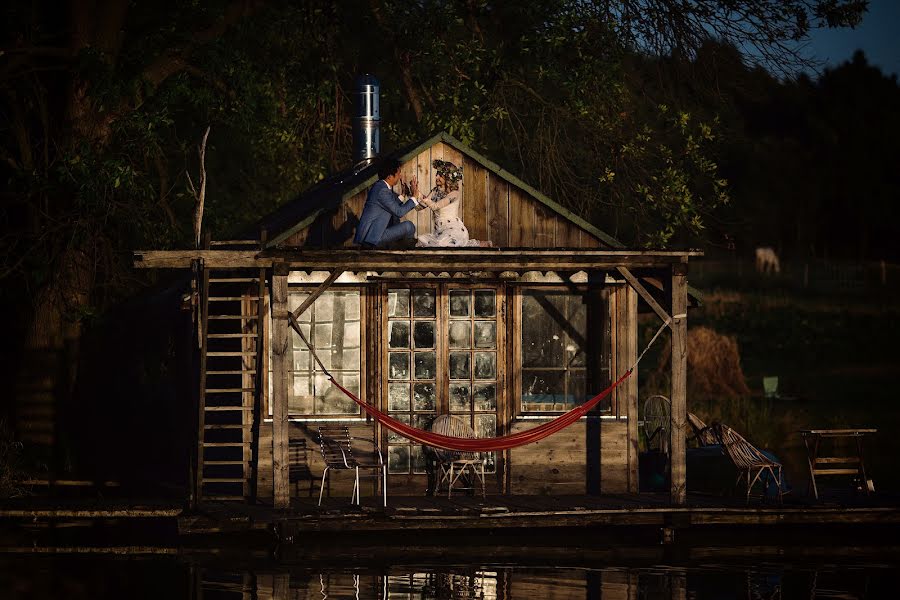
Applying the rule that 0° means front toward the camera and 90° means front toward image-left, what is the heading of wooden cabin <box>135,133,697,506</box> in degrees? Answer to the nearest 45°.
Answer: approximately 0°

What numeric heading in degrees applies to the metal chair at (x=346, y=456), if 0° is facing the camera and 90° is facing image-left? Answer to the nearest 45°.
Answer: approximately 315°

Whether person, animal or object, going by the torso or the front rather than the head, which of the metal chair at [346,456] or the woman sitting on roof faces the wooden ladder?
the woman sitting on roof

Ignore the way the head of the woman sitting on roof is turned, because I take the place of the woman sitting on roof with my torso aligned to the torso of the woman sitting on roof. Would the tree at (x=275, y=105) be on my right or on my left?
on my right

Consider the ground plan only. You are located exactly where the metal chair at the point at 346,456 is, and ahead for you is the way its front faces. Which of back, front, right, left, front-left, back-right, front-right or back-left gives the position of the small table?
front-left

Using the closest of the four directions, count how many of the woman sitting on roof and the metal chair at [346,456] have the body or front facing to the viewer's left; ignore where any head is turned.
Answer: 1

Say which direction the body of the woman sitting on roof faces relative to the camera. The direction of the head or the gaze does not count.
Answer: to the viewer's left

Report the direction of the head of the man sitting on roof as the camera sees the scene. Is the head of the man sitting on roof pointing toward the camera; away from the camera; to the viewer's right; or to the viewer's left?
to the viewer's right
